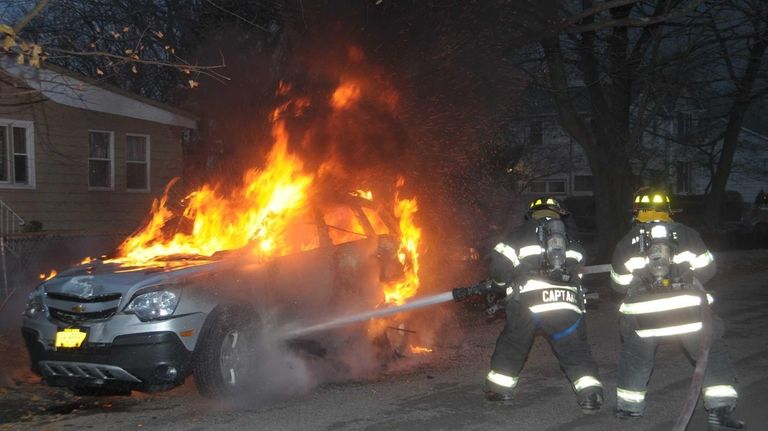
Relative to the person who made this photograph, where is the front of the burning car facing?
facing the viewer and to the left of the viewer

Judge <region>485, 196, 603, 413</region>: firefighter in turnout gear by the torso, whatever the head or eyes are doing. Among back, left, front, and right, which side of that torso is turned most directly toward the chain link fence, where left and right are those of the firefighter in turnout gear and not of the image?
left

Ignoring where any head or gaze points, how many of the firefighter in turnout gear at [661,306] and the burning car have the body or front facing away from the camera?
1

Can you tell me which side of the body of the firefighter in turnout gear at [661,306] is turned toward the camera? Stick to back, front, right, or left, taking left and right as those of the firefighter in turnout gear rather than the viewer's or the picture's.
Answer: back

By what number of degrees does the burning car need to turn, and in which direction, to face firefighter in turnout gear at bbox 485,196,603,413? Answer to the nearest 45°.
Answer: approximately 135° to its left

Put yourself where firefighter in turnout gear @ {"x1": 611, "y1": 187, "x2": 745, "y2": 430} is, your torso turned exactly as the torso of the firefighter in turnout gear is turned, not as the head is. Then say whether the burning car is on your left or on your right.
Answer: on your left

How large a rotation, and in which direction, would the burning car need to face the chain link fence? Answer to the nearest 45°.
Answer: approximately 135° to its right

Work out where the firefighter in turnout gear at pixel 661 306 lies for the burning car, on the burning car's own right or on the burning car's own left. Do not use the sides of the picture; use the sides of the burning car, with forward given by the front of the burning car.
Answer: on the burning car's own left

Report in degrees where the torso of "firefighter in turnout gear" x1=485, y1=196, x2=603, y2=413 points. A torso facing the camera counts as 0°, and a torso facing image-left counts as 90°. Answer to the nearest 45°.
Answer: approximately 135°

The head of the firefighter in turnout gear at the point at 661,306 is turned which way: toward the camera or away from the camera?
away from the camera

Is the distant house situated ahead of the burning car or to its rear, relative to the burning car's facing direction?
to the rear

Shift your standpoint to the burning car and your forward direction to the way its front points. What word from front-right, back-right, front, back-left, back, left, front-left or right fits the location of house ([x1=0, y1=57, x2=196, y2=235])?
back-right

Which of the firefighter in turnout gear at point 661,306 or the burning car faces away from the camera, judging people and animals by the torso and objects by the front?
the firefighter in turnout gear
